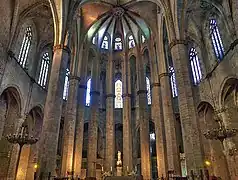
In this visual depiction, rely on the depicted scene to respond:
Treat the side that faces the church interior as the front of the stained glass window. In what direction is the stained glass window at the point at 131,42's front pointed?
toward the camera

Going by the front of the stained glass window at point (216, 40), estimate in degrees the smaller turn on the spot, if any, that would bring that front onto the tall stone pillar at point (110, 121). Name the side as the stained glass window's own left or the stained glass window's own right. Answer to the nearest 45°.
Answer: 0° — it already faces it

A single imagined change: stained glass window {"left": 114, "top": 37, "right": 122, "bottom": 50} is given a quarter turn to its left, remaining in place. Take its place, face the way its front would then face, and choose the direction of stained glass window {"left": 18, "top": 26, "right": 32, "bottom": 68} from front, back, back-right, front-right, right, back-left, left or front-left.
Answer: back-right

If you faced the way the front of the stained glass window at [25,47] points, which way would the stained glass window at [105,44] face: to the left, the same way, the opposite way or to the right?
to the right

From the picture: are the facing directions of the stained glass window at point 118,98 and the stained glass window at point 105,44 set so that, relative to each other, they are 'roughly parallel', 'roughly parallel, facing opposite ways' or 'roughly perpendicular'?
roughly parallel

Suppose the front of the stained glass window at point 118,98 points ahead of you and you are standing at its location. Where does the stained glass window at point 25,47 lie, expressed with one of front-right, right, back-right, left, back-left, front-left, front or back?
front-right

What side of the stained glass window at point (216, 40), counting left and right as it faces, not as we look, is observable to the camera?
left

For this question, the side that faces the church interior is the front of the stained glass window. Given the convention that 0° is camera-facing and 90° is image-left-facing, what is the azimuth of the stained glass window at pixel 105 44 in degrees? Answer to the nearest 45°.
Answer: approximately 0°

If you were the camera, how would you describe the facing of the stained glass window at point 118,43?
facing the viewer

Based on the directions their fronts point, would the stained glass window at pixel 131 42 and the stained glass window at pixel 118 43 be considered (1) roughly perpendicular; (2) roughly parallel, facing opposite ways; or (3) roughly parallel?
roughly parallel

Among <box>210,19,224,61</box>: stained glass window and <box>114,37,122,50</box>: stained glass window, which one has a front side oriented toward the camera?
<box>114,37,122,50</box>: stained glass window

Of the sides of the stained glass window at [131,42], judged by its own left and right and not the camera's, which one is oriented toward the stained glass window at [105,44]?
right

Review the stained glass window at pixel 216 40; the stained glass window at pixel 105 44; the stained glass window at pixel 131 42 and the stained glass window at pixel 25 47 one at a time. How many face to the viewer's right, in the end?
1

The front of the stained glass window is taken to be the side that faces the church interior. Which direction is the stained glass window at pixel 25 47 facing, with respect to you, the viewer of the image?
facing to the right of the viewer

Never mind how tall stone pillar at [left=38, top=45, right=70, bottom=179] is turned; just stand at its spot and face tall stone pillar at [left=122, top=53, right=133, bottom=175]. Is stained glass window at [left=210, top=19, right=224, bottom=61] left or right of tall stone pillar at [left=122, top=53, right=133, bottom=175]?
right
